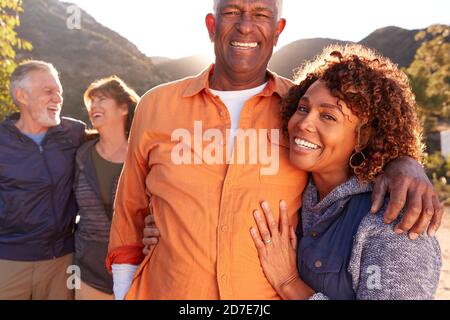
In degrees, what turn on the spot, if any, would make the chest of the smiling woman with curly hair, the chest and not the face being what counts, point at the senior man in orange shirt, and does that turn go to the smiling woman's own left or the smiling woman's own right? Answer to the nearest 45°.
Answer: approximately 45° to the smiling woman's own right

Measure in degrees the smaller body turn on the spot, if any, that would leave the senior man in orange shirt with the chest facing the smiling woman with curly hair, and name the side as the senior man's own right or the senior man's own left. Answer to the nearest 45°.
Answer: approximately 90° to the senior man's own left

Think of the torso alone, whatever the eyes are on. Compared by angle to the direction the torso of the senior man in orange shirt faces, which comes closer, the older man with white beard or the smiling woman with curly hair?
the smiling woman with curly hair

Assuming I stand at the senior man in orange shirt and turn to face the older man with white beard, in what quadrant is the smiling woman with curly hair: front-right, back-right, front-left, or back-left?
back-right

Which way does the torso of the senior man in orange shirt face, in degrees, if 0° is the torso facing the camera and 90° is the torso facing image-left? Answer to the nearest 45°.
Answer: approximately 0°

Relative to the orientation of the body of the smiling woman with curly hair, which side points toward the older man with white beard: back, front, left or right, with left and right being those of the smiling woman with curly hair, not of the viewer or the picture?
right

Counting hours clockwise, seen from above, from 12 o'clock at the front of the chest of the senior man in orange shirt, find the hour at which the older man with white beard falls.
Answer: The older man with white beard is roughly at 4 o'clock from the senior man in orange shirt.
